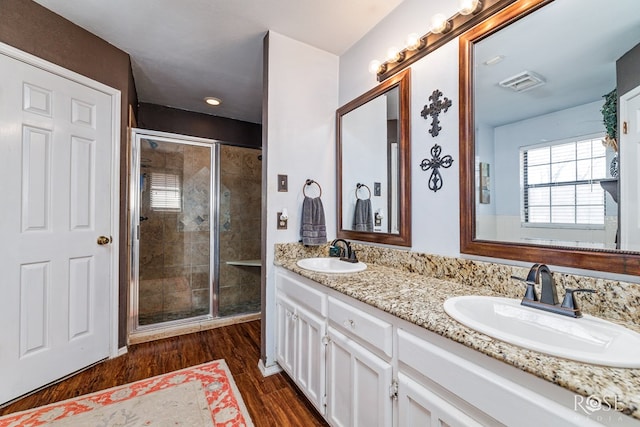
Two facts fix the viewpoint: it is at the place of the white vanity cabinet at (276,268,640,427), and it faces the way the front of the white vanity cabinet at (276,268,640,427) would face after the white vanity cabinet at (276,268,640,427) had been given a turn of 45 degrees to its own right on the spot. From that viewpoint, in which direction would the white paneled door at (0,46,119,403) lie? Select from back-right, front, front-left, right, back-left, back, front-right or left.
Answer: front

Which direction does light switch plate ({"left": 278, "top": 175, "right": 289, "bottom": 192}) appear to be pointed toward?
toward the camera

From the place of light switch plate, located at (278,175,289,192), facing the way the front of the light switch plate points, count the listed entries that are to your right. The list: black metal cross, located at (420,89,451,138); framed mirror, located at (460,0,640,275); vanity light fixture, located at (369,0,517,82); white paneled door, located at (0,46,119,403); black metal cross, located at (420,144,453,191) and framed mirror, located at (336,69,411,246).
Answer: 1

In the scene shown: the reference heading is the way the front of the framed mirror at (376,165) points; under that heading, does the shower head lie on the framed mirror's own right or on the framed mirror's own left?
on the framed mirror's own right

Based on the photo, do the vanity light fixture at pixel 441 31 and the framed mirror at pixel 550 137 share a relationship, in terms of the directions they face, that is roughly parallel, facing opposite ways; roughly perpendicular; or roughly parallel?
roughly parallel

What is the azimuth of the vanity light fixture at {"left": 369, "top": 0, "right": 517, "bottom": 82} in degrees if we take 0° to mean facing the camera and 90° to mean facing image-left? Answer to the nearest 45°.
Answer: approximately 45°

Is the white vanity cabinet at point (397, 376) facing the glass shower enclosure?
no

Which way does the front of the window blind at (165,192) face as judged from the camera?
facing the viewer

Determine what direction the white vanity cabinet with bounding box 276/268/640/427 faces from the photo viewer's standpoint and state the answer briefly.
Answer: facing the viewer and to the left of the viewer

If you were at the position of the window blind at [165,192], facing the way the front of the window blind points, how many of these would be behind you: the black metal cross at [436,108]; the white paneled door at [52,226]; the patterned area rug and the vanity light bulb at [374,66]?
0

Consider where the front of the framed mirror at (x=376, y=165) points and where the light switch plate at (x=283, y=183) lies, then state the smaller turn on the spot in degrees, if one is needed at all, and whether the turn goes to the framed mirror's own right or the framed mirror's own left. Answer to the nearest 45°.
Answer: approximately 45° to the framed mirror's own right

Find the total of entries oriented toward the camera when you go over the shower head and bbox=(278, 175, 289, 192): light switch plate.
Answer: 1
